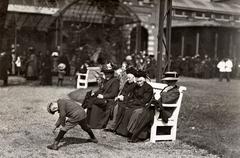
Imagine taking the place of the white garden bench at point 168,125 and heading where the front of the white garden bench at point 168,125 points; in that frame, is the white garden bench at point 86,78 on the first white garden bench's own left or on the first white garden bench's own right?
on the first white garden bench's own right

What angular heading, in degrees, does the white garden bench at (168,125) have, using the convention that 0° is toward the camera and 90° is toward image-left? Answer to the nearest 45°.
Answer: approximately 90°

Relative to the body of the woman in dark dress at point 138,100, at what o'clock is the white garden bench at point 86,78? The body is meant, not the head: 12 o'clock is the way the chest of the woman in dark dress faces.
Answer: The white garden bench is roughly at 4 o'clock from the woman in dark dress.
